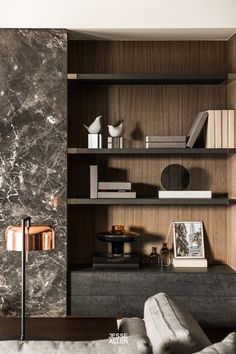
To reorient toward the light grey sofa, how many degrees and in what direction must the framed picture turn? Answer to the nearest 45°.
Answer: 0° — it already faces it

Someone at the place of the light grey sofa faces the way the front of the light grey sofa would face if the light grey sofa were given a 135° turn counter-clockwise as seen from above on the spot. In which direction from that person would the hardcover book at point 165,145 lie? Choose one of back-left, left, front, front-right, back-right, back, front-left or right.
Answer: front-left

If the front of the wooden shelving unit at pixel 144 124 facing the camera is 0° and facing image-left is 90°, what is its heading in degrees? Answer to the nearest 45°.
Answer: approximately 0°

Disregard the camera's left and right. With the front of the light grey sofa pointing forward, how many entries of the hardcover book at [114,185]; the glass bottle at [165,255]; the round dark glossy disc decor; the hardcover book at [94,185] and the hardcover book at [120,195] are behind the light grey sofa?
5

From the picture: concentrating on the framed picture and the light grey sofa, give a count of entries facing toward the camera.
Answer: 2

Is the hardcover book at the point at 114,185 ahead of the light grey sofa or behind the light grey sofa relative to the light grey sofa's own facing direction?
behind

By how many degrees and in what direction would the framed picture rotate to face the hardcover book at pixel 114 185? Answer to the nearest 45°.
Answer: approximately 45° to its right
